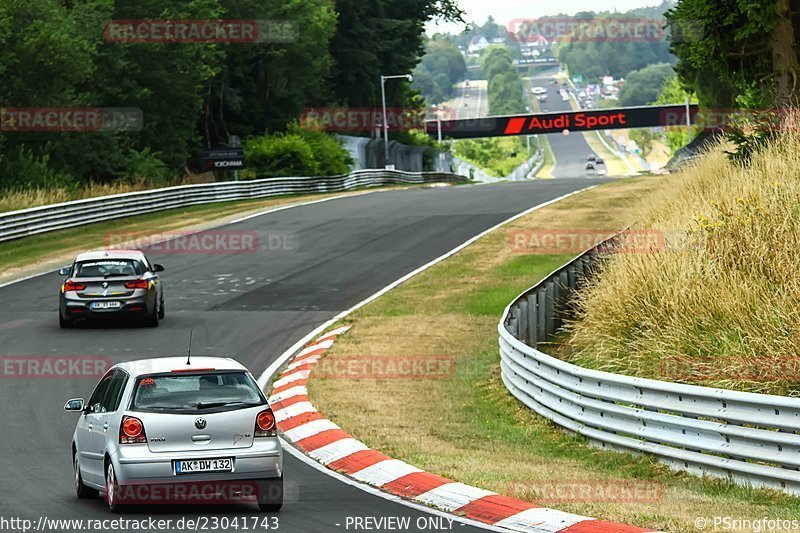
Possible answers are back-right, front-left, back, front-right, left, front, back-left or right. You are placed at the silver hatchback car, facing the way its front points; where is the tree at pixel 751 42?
front-right

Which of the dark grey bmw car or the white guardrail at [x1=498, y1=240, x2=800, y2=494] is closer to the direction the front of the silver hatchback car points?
the dark grey bmw car

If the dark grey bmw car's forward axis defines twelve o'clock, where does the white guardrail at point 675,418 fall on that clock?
The white guardrail is roughly at 5 o'clock from the dark grey bmw car.

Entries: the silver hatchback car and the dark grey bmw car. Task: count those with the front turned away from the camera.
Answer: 2

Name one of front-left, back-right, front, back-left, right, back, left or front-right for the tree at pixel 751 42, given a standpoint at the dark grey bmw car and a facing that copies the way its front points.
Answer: right

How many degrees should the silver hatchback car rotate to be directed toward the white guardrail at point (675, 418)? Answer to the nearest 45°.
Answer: approximately 90° to its right

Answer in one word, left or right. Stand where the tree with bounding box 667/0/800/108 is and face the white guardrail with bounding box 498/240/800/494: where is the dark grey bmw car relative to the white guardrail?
right

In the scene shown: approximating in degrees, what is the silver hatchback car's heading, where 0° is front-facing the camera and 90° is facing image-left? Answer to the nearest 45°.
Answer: approximately 180°

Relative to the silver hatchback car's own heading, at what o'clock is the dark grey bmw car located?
The dark grey bmw car is roughly at 12 o'clock from the silver hatchback car.

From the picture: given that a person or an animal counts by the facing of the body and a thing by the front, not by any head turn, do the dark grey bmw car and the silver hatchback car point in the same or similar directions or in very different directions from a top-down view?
same or similar directions

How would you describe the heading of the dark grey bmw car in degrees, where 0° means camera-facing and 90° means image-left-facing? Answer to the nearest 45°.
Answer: approximately 180°

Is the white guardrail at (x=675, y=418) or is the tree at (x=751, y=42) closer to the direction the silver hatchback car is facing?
the tree
